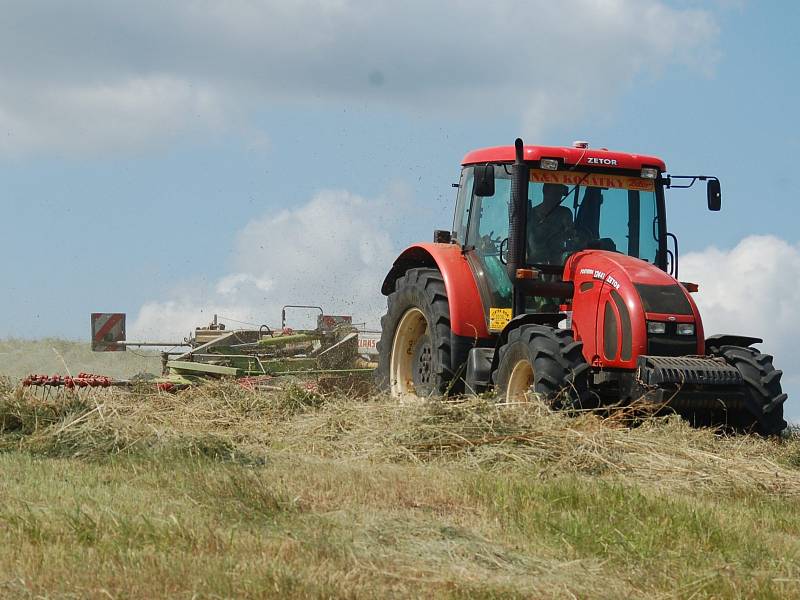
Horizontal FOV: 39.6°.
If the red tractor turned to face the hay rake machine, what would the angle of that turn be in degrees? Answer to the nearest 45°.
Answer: approximately 180°

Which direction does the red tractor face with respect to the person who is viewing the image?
facing the viewer and to the right of the viewer

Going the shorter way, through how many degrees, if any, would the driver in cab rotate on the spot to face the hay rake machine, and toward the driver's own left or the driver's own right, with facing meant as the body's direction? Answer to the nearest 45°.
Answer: approximately 180°

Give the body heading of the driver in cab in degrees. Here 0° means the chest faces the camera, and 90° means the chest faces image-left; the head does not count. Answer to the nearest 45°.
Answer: approximately 315°
